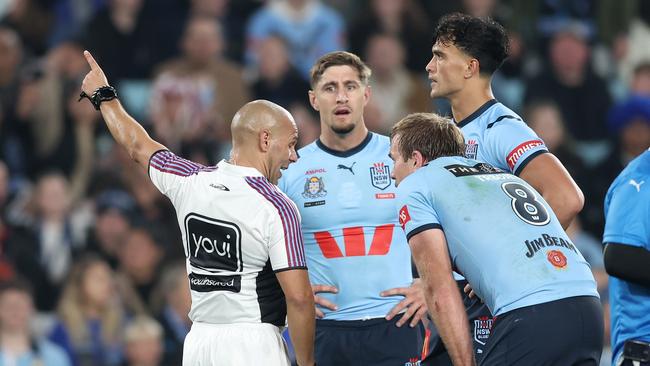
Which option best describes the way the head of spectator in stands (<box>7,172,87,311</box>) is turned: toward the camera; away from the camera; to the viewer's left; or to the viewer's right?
toward the camera

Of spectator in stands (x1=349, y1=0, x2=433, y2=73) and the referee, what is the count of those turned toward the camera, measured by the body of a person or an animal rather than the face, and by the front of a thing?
1

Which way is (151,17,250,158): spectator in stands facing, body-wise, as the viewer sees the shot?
toward the camera

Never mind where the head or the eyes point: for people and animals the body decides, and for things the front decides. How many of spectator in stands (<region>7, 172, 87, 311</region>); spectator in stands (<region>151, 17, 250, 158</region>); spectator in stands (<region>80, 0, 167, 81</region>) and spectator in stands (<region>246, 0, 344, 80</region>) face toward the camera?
4

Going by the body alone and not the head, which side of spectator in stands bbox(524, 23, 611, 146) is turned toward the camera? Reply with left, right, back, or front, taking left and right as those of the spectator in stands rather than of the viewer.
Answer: front

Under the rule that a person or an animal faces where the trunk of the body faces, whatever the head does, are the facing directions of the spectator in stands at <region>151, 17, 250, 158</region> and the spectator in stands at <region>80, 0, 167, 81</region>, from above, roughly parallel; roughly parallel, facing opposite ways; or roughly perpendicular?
roughly parallel

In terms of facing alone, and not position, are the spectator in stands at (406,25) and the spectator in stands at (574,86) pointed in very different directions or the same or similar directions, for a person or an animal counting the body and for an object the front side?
same or similar directions

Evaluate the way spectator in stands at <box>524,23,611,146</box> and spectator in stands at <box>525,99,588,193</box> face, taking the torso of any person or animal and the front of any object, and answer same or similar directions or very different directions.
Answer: same or similar directions

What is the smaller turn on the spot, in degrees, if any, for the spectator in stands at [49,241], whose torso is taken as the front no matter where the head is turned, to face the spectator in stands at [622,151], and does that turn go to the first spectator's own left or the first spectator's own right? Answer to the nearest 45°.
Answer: approximately 90° to the first spectator's own left

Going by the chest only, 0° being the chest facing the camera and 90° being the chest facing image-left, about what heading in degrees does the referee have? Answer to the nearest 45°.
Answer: approximately 225°

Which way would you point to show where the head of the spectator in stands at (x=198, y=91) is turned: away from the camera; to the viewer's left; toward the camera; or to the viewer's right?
toward the camera

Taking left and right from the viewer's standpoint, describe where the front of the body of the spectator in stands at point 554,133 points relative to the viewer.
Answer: facing the viewer
